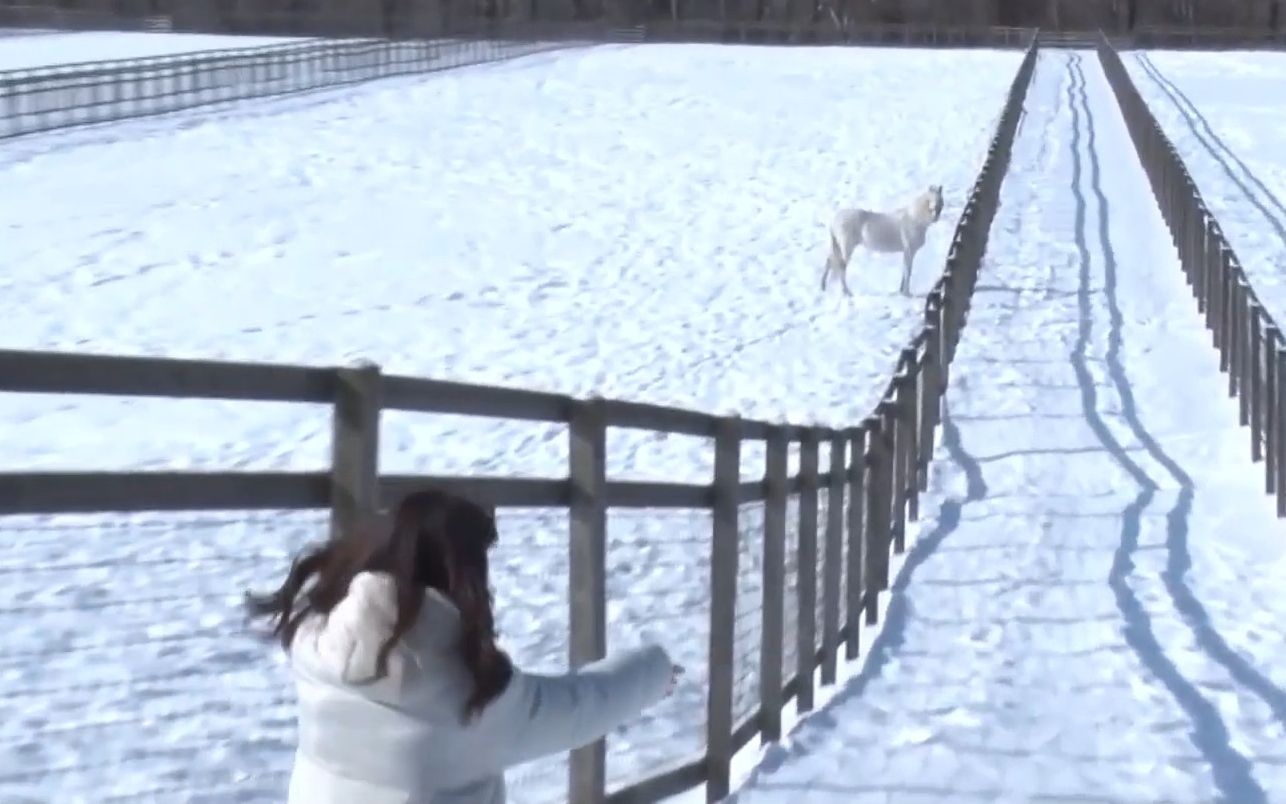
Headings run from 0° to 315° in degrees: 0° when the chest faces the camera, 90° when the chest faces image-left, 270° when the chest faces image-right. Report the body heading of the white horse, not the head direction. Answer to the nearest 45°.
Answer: approximately 270°

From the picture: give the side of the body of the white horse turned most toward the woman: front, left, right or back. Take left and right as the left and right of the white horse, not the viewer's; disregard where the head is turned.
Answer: right

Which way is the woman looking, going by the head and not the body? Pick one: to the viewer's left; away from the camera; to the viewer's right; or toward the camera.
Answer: away from the camera
